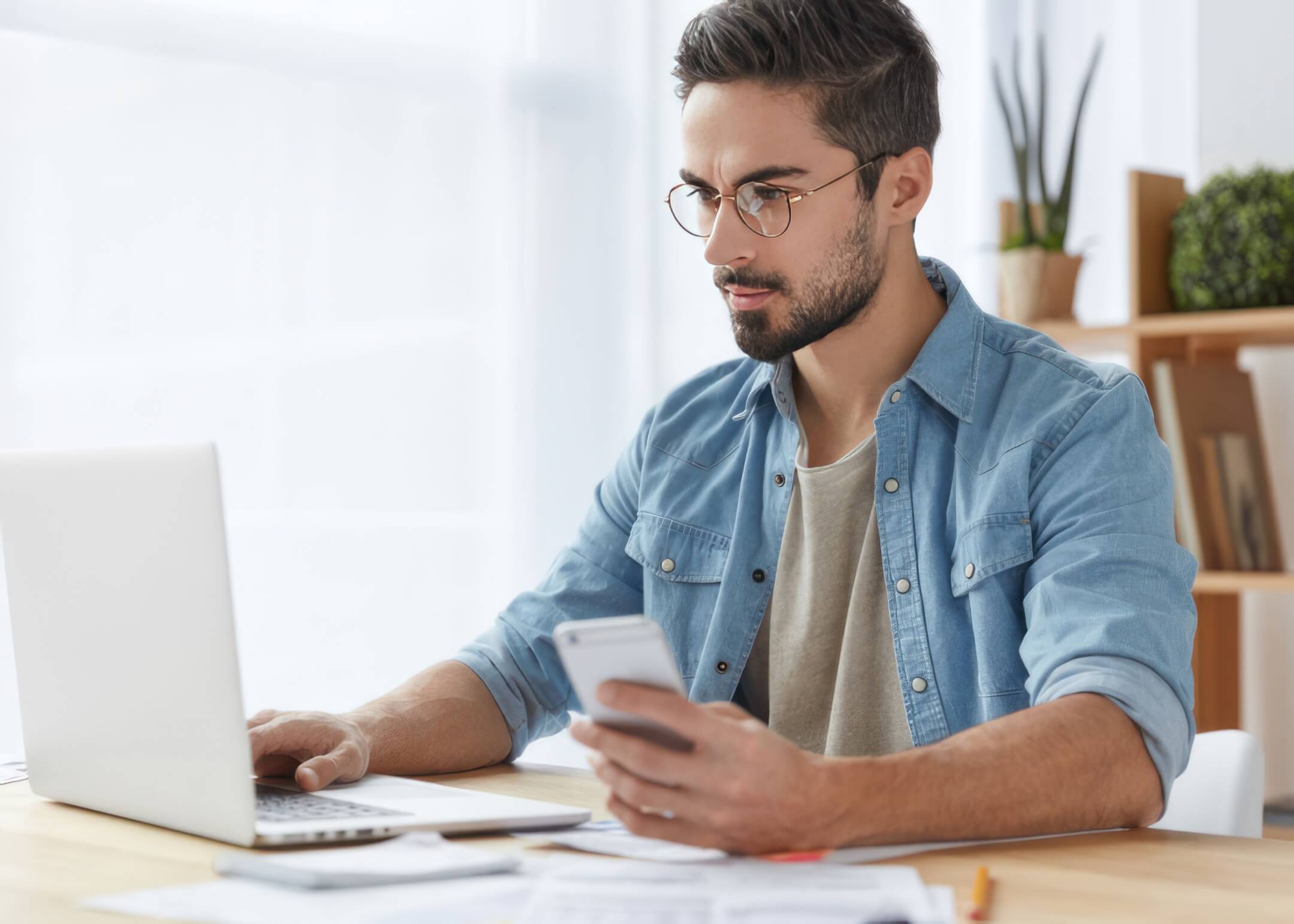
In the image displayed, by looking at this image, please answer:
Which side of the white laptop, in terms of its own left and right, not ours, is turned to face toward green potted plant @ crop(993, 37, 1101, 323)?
front

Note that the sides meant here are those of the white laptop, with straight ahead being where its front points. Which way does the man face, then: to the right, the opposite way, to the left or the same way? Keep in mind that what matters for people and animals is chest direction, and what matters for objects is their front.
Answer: the opposite way

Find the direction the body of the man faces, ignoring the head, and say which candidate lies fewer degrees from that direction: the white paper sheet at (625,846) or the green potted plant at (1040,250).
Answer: the white paper sheet

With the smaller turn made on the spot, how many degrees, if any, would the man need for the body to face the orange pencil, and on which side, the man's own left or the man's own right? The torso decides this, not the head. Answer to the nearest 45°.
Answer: approximately 45° to the man's own left

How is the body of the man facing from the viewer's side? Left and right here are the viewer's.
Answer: facing the viewer and to the left of the viewer

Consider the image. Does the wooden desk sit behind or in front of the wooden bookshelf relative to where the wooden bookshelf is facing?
in front

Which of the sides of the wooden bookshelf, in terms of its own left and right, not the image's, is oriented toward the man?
front

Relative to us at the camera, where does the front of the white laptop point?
facing away from the viewer and to the right of the viewer

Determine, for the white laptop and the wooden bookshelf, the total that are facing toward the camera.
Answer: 1
